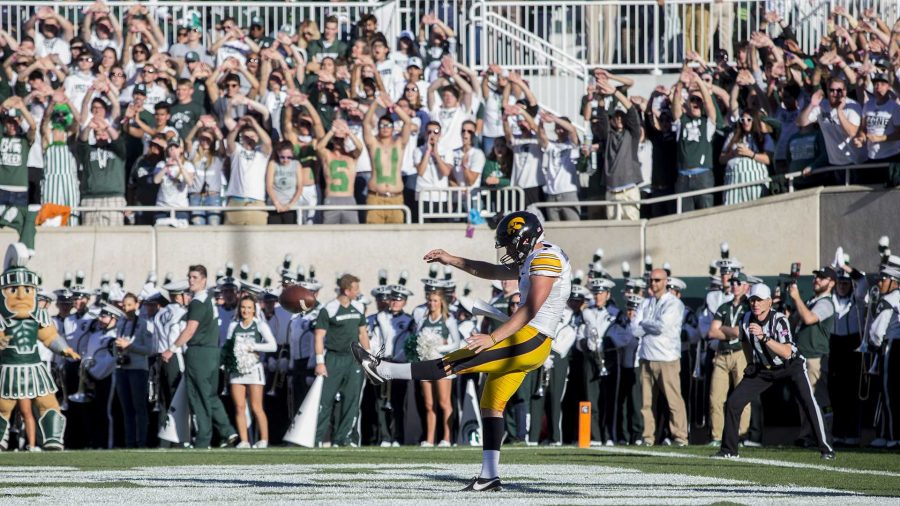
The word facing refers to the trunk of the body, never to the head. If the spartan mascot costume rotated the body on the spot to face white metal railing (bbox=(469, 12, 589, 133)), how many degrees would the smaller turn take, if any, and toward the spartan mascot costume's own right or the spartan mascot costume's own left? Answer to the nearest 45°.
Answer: approximately 135° to the spartan mascot costume's own left

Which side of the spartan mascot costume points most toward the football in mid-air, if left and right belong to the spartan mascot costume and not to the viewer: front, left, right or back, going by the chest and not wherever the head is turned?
left

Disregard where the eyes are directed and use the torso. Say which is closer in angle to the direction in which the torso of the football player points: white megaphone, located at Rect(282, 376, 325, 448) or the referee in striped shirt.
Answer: the white megaphone

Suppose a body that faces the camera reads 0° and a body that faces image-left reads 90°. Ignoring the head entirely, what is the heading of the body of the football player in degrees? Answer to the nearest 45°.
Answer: approximately 90°

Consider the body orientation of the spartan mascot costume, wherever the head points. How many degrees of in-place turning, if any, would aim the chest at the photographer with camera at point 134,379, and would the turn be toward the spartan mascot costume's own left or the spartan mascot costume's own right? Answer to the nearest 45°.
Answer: approximately 135° to the spartan mascot costume's own left

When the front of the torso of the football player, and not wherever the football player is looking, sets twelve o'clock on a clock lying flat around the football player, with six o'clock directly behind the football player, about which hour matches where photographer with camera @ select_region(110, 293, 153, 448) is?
The photographer with camera is roughly at 2 o'clock from the football player.

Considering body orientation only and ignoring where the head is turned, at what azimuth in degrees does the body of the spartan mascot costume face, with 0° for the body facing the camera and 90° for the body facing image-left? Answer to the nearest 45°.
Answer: approximately 0°

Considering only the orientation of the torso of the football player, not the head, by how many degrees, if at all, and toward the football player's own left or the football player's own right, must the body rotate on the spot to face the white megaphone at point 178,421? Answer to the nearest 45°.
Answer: approximately 45° to the football player's own right

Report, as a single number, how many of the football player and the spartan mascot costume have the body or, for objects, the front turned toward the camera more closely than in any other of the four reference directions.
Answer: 1

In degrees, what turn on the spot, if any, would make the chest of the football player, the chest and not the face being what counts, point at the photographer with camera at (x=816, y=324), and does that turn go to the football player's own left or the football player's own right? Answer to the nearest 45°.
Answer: approximately 135° to the football player's own right
